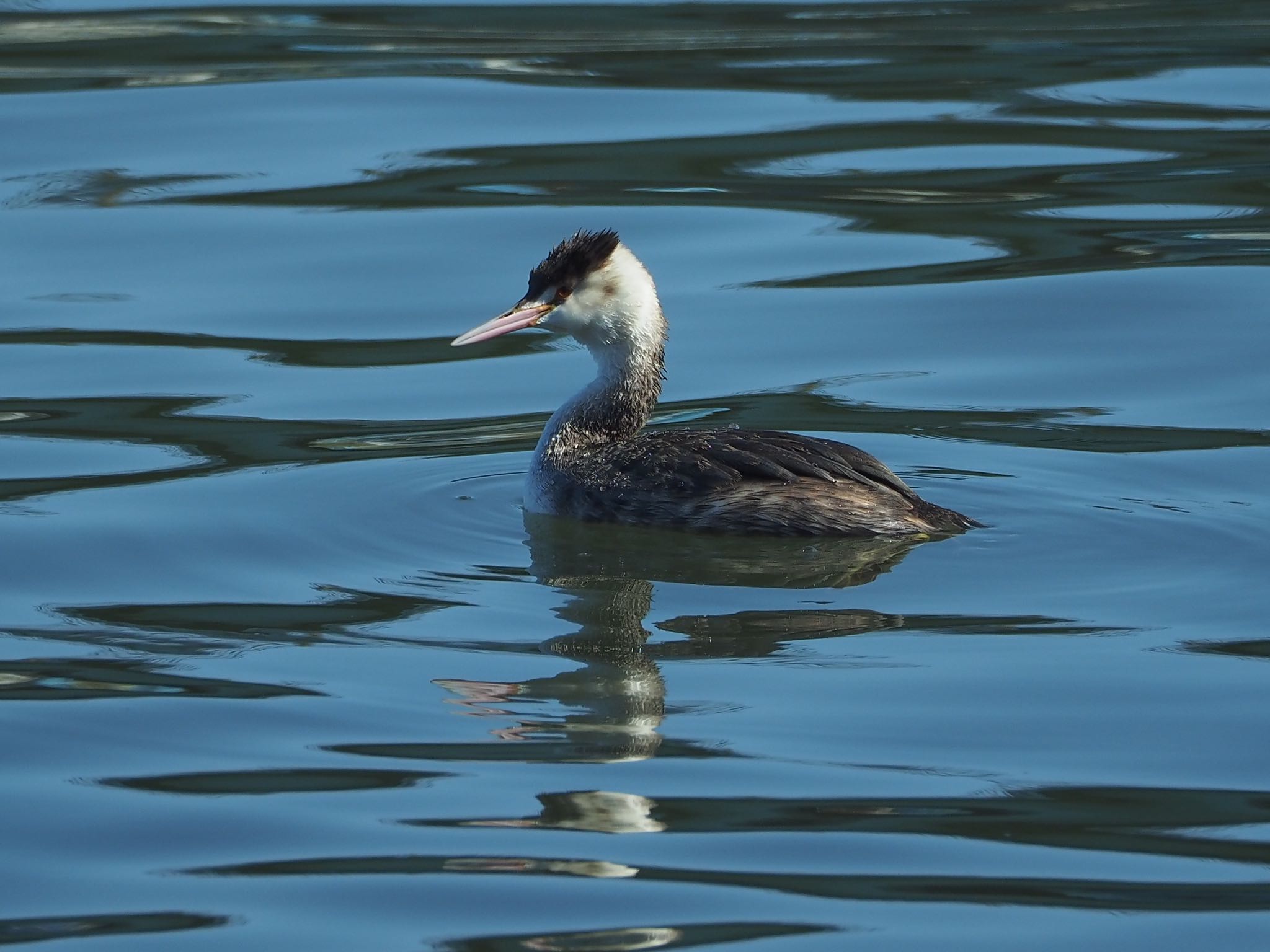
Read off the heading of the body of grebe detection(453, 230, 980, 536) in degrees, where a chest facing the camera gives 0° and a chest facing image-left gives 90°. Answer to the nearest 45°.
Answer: approximately 90°
